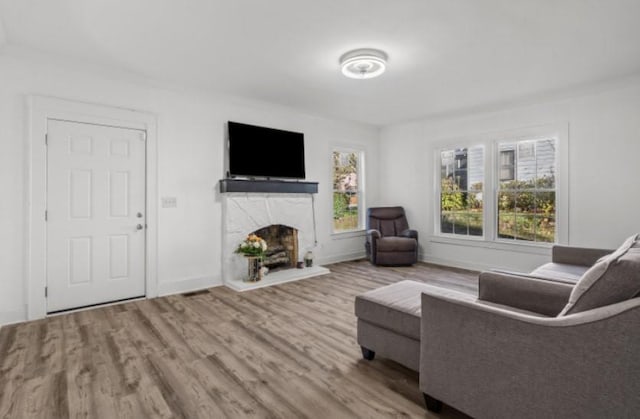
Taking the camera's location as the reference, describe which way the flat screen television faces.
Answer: facing the viewer and to the right of the viewer

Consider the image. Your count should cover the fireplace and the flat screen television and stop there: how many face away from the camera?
0

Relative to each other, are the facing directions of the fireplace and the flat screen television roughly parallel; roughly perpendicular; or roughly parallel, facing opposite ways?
roughly parallel

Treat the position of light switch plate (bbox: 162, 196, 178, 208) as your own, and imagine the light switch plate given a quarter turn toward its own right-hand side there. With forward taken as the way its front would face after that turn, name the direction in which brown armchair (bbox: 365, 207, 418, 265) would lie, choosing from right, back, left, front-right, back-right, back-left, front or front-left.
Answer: back

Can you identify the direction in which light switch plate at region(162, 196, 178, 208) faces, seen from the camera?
facing the viewer

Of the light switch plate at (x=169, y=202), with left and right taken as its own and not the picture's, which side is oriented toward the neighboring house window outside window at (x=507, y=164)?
left

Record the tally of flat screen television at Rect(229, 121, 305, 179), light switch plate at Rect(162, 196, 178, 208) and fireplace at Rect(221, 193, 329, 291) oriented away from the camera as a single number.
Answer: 0

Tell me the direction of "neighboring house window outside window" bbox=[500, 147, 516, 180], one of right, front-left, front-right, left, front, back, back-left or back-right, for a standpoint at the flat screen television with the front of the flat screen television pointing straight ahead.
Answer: front-left

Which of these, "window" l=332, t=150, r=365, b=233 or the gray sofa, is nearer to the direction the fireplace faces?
the gray sofa

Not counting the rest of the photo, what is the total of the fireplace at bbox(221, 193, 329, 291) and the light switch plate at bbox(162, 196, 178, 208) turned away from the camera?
0

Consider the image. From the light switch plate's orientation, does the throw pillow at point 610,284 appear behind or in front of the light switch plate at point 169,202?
in front
